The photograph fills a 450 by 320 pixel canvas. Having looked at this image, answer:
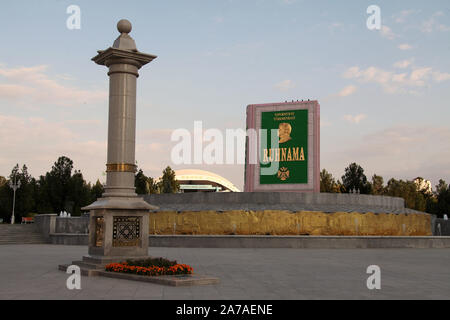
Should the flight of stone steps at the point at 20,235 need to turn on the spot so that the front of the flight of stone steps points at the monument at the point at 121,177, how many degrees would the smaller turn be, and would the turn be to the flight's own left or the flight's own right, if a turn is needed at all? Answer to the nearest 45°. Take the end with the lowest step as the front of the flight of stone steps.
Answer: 0° — it already faces it

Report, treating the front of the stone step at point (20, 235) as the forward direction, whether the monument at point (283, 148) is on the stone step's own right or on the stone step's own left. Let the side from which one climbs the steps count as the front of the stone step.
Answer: on the stone step's own left

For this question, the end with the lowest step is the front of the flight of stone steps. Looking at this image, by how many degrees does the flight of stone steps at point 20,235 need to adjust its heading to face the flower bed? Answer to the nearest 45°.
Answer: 0° — it already faces it

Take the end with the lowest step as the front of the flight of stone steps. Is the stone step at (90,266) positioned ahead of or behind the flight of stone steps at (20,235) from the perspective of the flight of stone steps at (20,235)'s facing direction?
ahead

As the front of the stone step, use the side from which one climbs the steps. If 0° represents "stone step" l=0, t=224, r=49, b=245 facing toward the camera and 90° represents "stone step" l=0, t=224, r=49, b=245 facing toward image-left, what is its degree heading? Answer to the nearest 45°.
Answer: approximately 0°

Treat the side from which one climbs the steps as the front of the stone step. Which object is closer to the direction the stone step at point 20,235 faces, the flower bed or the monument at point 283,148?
the flower bed
